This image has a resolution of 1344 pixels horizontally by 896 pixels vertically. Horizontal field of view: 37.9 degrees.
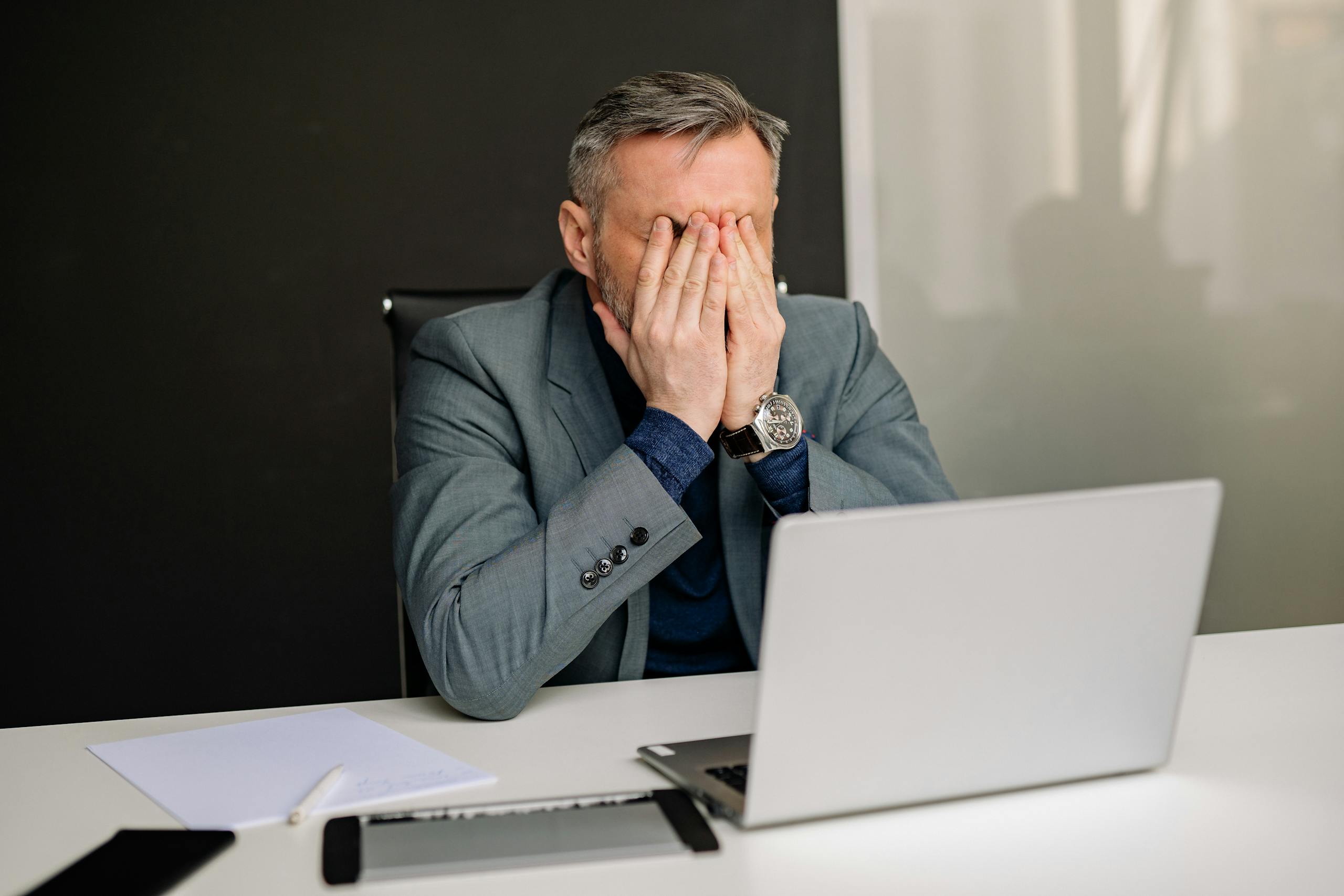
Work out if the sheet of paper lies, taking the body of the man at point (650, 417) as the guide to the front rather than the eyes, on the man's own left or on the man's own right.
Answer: on the man's own right

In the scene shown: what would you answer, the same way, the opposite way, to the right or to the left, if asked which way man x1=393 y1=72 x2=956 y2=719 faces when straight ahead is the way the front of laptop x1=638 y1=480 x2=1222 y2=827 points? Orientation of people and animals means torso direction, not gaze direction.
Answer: the opposite way

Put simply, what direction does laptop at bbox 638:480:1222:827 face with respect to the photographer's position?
facing away from the viewer and to the left of the viewer

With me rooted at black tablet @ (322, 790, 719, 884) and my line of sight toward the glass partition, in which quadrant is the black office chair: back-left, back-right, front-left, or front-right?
front-left

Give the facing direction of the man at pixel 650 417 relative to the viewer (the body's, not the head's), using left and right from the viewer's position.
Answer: facing the viewer and to the right of the viewer

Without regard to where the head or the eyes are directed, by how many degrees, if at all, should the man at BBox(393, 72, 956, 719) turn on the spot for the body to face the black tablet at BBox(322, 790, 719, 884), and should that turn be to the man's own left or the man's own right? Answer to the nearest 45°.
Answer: approximately 45° to the man's own right

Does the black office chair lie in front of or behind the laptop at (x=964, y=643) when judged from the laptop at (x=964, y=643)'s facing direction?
in front
